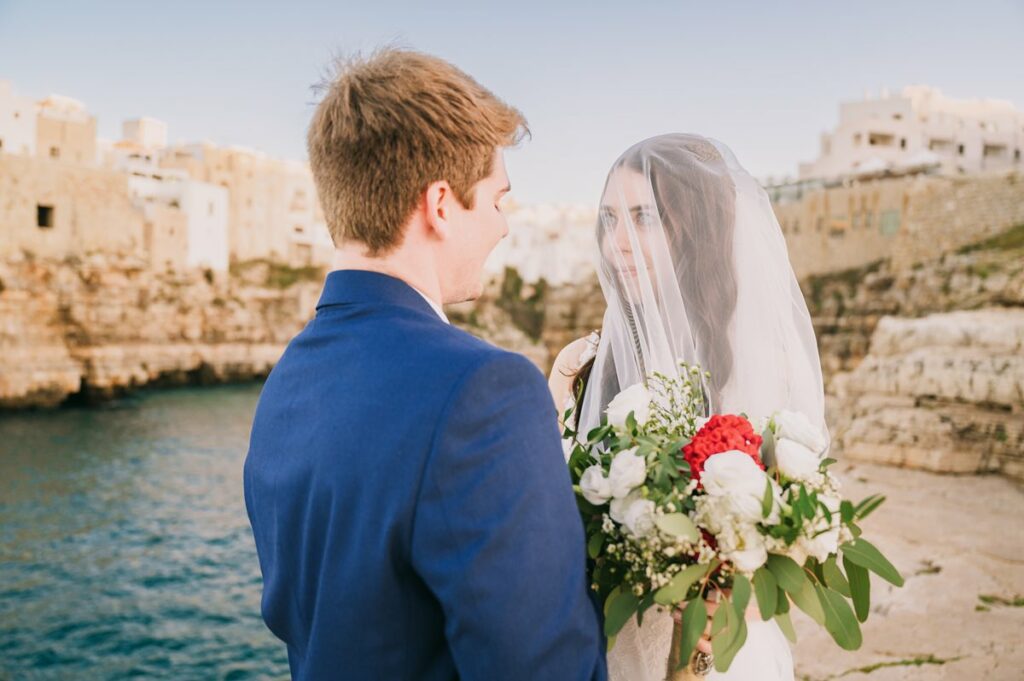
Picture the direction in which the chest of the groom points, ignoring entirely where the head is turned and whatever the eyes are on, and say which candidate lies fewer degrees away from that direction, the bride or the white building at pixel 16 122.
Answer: the bride

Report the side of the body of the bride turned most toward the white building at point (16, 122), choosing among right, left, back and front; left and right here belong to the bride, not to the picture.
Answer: right

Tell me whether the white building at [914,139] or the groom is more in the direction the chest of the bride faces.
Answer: the groom

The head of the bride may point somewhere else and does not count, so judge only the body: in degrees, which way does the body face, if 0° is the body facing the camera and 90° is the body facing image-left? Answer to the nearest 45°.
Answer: approximately 45°

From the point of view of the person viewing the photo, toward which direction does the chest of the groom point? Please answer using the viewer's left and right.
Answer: facing away from the viewer and to the right of the viewer

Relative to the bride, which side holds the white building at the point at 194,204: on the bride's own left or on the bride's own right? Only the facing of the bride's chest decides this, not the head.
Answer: on the bride's own right

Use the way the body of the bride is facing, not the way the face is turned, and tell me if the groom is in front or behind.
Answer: in front

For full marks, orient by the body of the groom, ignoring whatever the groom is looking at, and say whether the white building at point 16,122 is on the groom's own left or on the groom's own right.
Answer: on the groom's own left

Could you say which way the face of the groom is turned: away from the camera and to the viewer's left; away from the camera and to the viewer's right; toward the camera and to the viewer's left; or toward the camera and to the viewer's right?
away from the camera and to the viewer's right

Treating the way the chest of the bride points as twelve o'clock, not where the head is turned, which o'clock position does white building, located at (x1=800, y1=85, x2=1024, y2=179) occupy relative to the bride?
The white building is roughly at 5 o'clock from the bride.

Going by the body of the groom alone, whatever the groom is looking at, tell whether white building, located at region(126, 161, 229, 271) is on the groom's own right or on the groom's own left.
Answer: on the groom's own left

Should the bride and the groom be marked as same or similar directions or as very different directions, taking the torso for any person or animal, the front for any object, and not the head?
very different directions

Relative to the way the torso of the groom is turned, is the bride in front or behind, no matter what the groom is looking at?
in front
